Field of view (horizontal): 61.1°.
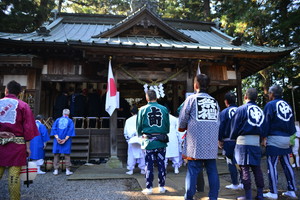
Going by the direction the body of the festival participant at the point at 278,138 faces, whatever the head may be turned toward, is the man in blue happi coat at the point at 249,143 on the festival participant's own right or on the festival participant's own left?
on the festival participant's own left

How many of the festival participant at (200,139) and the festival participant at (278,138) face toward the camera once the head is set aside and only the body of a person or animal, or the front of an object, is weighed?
0

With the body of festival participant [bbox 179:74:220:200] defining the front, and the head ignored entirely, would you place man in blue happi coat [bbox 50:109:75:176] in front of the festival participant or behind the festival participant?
in front

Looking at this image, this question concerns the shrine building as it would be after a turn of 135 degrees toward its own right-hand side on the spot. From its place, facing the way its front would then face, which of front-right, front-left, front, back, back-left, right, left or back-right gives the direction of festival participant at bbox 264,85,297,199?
back

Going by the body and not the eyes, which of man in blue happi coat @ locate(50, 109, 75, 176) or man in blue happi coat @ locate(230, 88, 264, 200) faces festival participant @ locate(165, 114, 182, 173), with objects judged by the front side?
man in blue happi coat @ locate(230, 88, 264, 200)

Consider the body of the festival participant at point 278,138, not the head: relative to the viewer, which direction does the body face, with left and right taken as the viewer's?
facing away from the viewer and to the left of the viewer

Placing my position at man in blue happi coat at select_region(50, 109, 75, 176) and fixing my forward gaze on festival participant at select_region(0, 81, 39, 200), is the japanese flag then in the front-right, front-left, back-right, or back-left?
back-left

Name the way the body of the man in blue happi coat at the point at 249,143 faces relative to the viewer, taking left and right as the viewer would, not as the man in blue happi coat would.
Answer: facing away from the viewer and to the left of the viewer

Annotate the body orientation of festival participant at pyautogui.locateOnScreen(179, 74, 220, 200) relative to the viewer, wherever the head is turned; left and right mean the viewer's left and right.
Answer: facing away from the viewer and to the left of the viewer
